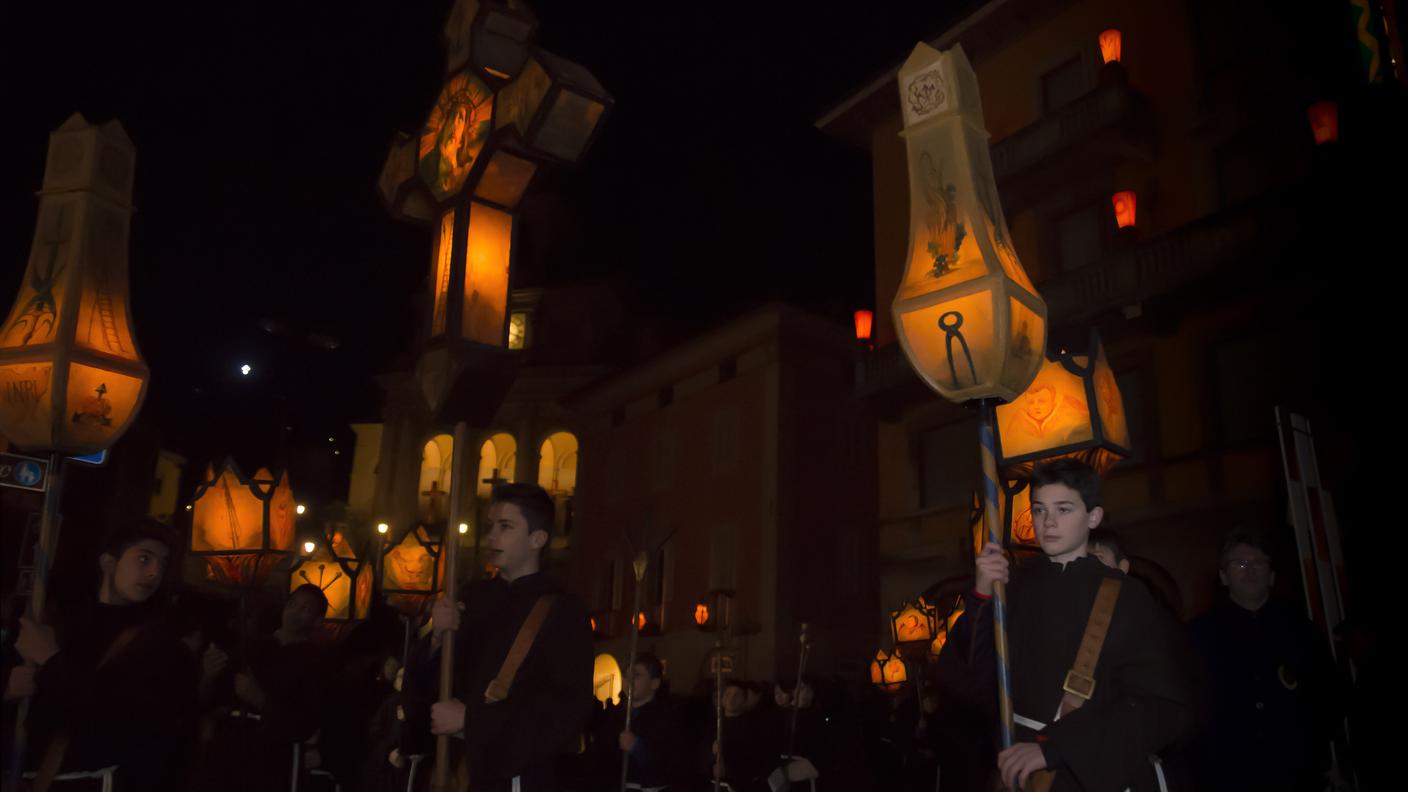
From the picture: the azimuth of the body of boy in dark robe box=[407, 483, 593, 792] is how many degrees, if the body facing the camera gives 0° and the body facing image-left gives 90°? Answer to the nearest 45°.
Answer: approximately 45°

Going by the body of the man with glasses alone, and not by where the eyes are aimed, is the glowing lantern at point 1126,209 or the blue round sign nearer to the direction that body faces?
the blue round sign

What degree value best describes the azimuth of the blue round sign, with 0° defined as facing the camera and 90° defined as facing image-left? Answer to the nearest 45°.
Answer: approximately 0°

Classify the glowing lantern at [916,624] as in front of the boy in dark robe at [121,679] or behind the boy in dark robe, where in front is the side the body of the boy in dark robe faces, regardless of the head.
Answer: behind

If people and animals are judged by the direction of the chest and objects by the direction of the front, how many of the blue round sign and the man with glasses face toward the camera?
2

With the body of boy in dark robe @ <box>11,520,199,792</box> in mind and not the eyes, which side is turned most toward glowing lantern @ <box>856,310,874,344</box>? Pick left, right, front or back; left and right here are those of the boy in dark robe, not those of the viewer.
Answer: back
